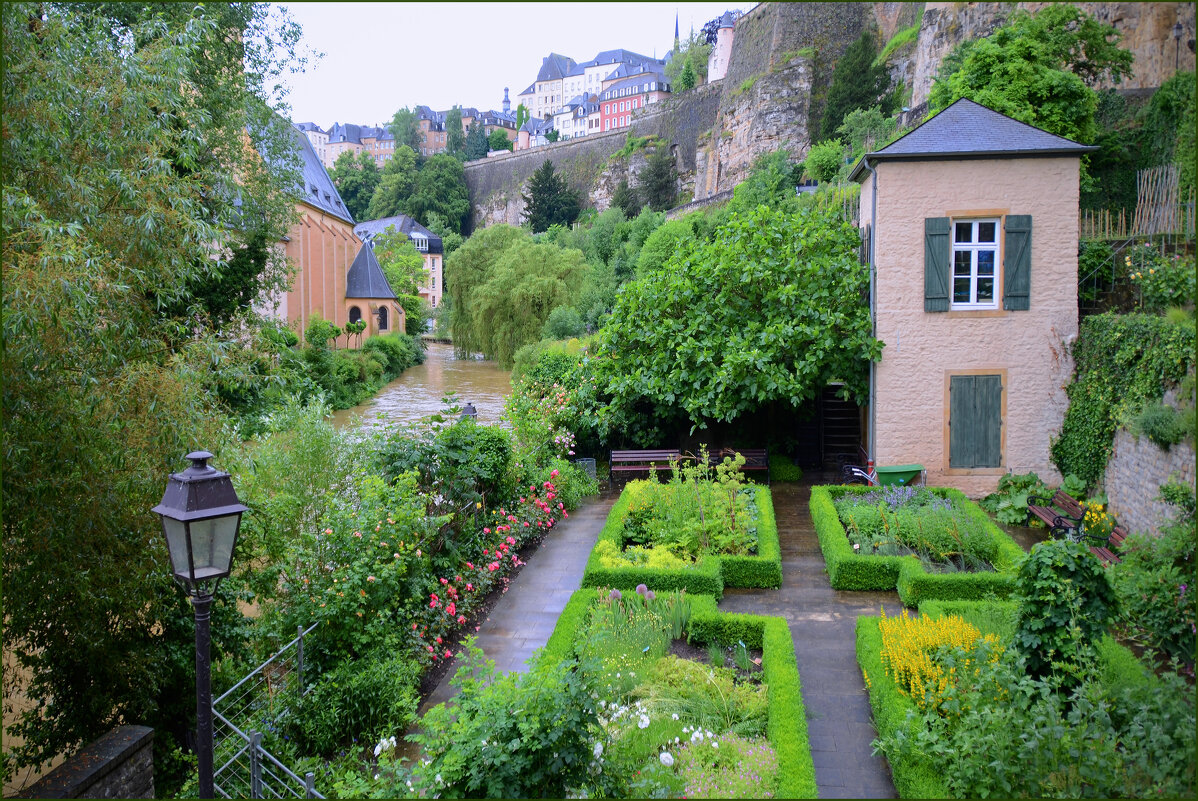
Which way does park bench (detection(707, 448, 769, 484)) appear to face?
toward the camera

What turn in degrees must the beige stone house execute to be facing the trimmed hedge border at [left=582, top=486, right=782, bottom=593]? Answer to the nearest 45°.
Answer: approximately 45° to its right

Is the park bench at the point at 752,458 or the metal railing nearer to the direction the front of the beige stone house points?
the metal railing

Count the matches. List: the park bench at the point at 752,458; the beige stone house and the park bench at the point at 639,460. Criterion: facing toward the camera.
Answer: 3

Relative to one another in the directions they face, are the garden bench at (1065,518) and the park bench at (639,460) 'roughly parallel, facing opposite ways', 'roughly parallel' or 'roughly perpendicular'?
roughly perpendicular

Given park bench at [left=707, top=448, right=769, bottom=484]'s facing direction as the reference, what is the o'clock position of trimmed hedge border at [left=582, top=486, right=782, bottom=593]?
The trimmed hedge border is roughly at 12 o'clock from the park bench.

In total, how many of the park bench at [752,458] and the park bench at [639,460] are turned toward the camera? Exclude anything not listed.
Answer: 2

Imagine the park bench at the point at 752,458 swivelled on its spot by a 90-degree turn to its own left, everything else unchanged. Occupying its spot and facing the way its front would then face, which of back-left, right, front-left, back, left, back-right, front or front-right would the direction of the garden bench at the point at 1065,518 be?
front-right

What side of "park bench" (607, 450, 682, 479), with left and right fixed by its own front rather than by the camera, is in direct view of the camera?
front

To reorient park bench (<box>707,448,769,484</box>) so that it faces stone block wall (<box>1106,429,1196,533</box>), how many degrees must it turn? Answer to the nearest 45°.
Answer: approximately 45° to its left

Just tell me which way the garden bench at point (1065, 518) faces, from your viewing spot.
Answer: facing the viewer and to the left of the viewer

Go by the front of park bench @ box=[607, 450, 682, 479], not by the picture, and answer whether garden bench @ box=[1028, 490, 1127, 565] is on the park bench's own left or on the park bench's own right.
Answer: on the park bench's own left

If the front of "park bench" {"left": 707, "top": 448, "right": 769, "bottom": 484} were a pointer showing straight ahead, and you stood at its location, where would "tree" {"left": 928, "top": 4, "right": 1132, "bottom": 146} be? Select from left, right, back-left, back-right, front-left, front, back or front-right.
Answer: back-left

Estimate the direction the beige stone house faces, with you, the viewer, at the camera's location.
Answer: facing the viewer

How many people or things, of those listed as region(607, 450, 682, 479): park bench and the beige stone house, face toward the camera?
2

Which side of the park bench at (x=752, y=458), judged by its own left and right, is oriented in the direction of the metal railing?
front

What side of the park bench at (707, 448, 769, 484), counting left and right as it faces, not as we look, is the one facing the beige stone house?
left

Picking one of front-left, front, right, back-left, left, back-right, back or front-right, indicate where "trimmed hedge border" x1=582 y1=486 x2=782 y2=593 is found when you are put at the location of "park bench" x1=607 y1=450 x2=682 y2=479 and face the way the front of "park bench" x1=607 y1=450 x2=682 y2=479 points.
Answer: front

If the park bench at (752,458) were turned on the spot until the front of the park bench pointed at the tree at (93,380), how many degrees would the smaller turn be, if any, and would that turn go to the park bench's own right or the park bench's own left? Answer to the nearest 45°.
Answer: approximately 45° to the park bench's own right
